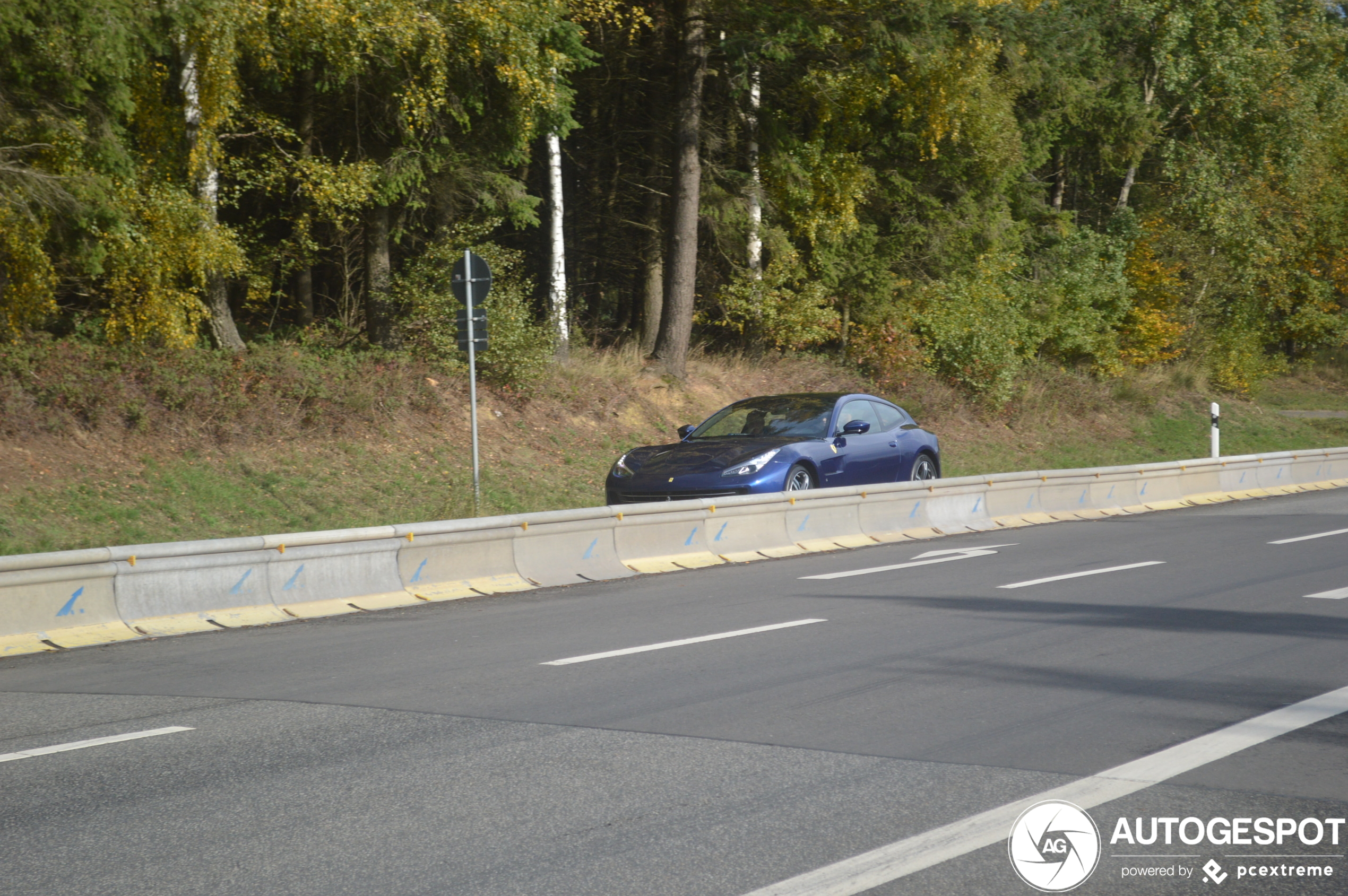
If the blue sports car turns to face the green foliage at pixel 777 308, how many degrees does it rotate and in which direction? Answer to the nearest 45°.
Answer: approximately 135° to its right

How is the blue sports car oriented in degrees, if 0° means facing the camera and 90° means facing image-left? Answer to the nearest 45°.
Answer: approximately 45°

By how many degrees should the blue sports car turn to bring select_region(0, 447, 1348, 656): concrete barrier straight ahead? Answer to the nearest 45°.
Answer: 0° — it already faces it

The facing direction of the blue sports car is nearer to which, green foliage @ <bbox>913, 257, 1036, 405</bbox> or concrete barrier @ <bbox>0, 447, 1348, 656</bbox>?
the concrete barrier

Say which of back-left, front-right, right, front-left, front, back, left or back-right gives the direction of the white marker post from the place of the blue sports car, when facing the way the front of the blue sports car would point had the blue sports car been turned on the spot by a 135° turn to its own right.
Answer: front-right

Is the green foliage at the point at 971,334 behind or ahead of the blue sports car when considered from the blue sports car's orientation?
behind

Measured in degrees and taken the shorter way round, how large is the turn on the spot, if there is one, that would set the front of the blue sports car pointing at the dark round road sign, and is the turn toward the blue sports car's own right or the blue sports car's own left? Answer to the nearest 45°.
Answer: approximately 45° to the blue sports car's own right

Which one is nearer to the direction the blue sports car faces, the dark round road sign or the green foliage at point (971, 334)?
the dark round road sign
